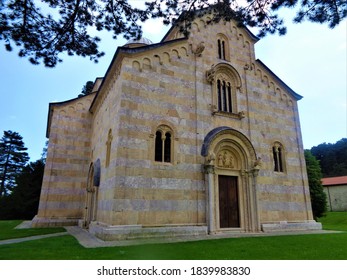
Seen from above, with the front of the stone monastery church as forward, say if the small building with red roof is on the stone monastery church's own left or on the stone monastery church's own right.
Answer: on the stone monastery church's own left

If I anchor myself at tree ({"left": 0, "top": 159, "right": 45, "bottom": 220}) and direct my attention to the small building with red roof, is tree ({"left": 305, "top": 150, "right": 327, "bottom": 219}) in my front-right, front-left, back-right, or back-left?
front-right

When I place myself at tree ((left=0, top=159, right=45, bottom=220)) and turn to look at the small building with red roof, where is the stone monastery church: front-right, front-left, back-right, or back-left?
front-right

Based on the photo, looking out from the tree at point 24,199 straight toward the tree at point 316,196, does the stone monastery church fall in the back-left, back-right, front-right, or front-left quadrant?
front-right

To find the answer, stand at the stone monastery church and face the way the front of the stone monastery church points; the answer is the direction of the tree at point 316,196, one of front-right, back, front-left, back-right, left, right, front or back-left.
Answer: left

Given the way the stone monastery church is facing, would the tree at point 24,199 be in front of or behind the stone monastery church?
behind
